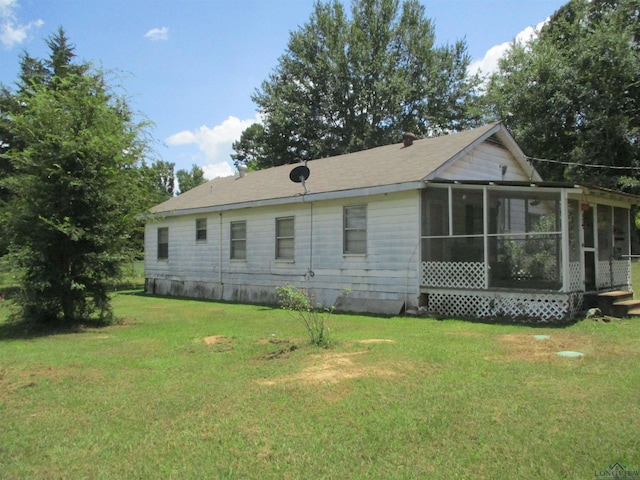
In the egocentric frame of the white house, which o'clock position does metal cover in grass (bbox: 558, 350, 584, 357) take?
The metal cover in grass is roughly at 1 o'clock from the white house.

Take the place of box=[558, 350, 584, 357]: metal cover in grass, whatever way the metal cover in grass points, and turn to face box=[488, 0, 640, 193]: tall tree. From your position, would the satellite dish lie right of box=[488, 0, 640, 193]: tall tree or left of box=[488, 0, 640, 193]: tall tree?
left

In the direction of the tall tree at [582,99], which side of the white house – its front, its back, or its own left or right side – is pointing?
left

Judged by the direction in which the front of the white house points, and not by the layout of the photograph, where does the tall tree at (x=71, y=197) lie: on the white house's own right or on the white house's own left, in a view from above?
on the white house's own right

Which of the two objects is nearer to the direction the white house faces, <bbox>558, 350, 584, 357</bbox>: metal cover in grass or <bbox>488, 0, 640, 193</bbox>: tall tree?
the metal cover in grass

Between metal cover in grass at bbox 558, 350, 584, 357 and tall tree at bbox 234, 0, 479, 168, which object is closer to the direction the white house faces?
the metal cover in grass

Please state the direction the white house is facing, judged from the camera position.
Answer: facing the viewer and to the right of the viewer

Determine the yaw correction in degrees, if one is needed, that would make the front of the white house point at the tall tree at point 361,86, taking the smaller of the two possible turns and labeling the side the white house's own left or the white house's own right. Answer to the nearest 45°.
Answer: approximately 135° to the white house's own left

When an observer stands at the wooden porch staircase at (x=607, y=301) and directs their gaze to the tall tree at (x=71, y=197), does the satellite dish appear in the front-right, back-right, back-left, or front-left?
front-right

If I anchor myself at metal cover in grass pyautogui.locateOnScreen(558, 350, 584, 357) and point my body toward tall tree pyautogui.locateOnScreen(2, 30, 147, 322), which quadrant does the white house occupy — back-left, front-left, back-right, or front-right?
front-right

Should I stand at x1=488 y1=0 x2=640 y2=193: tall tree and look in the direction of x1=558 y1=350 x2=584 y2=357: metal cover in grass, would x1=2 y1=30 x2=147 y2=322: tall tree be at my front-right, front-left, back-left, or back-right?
front-right
